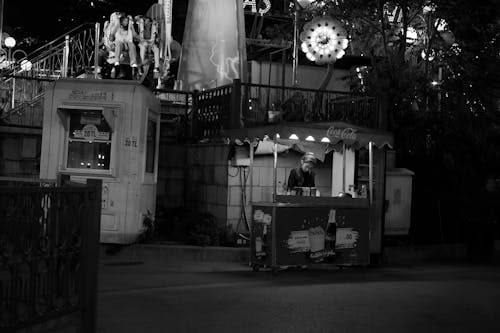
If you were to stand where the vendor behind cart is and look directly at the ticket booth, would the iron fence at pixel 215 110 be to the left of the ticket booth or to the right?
right

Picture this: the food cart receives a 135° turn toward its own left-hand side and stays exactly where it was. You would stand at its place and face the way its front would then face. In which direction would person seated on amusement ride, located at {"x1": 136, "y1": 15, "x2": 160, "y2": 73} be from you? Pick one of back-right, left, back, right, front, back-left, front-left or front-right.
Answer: left

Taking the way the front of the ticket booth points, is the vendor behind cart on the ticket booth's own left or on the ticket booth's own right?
on the ticket booth's own left

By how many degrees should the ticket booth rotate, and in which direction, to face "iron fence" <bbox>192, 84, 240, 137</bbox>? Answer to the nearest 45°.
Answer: approximately 135° to its left

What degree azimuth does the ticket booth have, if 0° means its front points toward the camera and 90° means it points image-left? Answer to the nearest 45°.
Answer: approximately 0°

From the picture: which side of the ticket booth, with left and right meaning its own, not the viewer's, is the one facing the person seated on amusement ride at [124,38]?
back

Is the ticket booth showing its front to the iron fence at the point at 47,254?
yes

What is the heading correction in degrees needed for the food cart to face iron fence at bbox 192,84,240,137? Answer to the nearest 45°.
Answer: approximately 135° to its right
